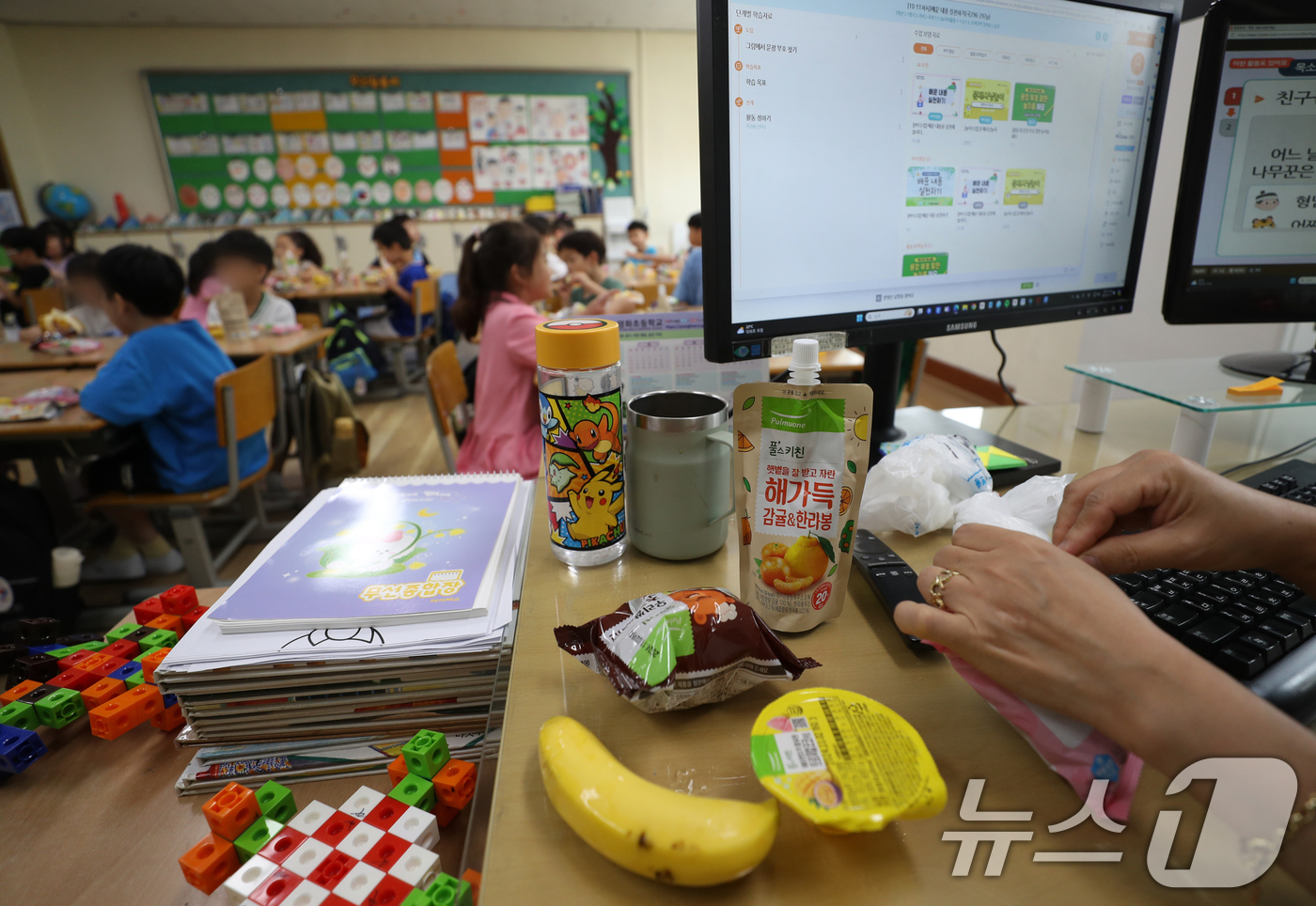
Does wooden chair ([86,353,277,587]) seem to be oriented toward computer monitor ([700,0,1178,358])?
no

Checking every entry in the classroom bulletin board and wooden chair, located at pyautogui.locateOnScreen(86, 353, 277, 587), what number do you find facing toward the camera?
1

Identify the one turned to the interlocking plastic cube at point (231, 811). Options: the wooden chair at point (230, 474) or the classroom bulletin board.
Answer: the classroom bulletin board

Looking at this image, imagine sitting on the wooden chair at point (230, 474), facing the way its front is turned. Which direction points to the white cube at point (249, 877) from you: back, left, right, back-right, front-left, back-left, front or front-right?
back-left

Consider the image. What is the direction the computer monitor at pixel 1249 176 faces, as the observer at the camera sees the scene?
facing the viewer

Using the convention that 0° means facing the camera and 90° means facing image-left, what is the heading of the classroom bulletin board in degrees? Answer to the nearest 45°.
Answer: approximately 0°

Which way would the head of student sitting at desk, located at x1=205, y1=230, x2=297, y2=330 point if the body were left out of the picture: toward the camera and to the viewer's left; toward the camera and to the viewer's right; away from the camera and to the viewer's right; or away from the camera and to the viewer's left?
toward the camera and to the viewer's left

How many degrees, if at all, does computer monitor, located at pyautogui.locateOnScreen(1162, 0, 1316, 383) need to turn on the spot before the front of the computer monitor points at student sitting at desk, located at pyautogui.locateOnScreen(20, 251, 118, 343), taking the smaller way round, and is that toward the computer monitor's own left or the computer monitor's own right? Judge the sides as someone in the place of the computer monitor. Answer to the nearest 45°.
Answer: approximately 90° to the computer monitor's own right

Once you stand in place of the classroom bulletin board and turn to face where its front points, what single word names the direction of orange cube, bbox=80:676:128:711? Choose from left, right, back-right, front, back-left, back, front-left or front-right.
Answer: front

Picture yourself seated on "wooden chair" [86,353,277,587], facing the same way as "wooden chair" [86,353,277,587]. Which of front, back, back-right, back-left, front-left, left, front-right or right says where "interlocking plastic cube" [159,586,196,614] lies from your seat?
back-left

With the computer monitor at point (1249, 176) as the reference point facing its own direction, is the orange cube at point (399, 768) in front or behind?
in front

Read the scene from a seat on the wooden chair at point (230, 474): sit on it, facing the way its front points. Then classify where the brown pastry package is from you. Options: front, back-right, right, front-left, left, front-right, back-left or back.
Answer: back-left

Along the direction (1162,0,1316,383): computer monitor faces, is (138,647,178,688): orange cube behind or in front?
in front

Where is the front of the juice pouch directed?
toward the camera

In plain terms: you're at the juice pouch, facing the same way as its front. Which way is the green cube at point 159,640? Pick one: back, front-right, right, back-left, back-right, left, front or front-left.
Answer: right

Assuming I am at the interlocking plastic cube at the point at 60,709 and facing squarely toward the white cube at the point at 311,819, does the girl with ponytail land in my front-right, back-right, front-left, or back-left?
back-left
